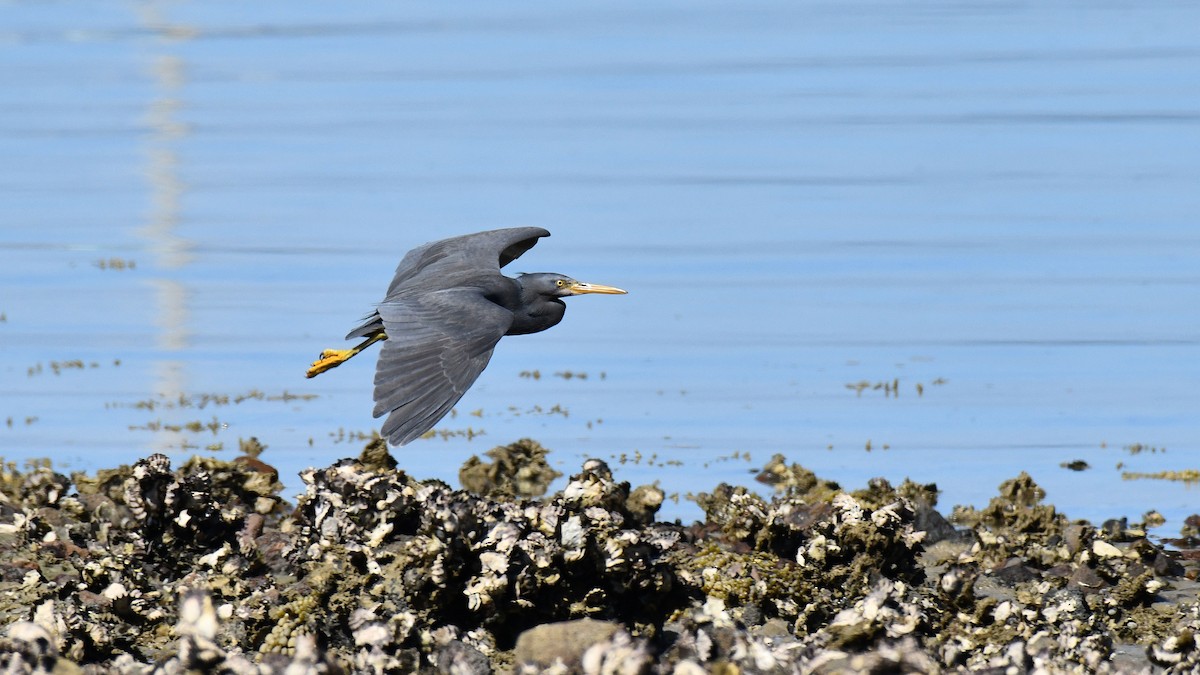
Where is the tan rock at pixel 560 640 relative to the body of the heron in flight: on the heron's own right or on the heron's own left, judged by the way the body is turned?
on the heron's own right

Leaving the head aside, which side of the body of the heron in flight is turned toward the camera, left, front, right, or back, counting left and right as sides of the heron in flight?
right
